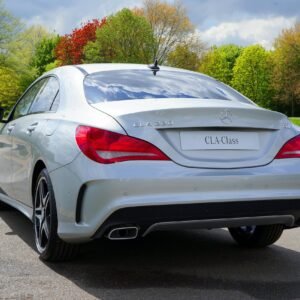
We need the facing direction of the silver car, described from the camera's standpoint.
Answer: facing away from the viewer and to the left of the viewer
